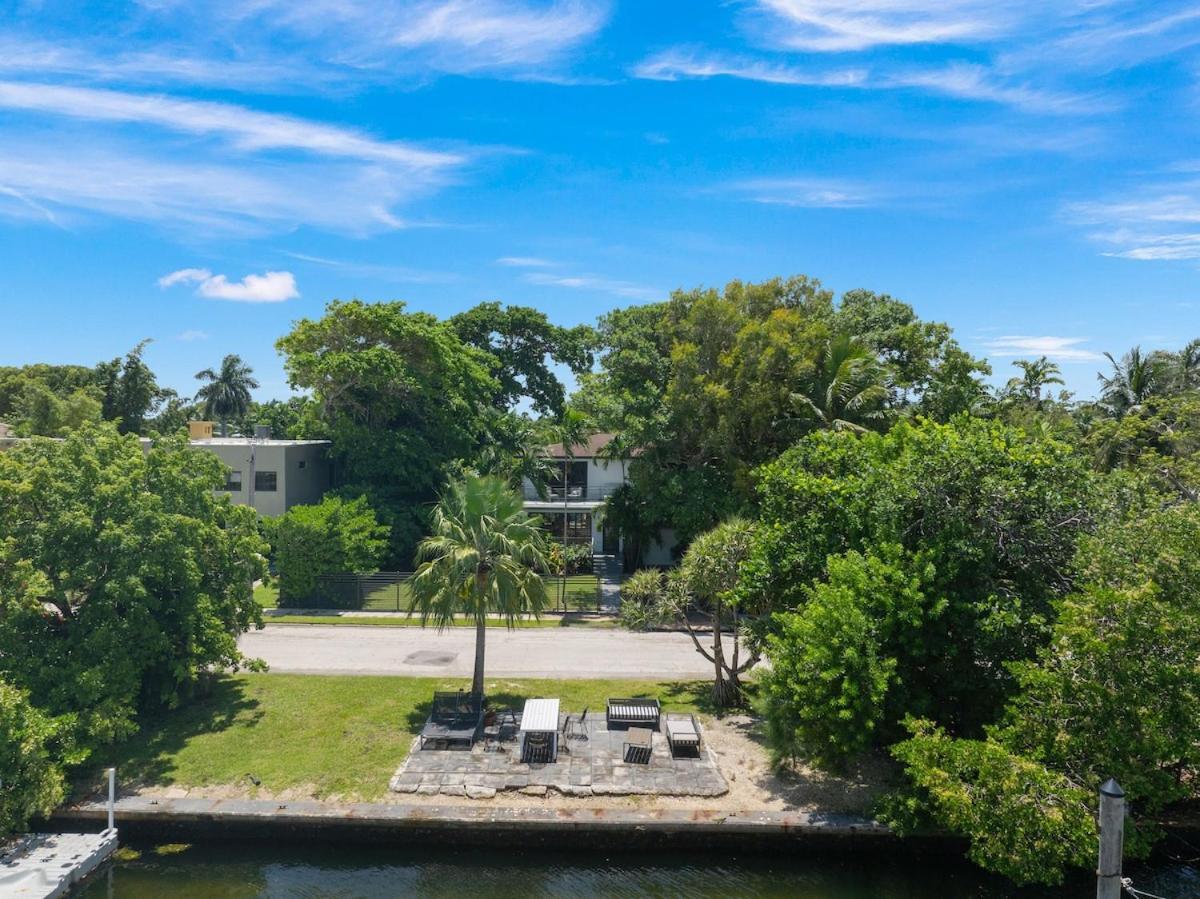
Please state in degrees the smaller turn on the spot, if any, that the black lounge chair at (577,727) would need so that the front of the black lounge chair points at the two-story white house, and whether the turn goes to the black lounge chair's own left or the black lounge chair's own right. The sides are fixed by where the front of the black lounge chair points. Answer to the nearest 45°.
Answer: approximately 90° to the black lounge chair's own right

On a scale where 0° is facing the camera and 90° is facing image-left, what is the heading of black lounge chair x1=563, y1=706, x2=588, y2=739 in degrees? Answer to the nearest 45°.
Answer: approximately 90°

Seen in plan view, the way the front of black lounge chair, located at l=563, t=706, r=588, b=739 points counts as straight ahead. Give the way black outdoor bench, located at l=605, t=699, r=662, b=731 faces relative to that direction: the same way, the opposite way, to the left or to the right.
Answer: to the left

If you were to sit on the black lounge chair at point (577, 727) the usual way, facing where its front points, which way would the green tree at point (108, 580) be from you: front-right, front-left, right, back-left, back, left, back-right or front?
front

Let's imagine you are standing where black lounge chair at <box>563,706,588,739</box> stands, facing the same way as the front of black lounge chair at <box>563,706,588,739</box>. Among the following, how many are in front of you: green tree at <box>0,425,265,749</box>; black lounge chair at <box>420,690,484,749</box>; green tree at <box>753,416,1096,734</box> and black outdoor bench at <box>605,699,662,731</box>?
2

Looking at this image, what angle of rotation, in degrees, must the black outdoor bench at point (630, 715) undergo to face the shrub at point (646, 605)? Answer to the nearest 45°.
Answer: approximately 180°

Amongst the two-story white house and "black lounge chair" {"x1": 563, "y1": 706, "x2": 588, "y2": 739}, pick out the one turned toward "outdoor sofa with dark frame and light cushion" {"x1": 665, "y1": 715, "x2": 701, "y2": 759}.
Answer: the two-story white house

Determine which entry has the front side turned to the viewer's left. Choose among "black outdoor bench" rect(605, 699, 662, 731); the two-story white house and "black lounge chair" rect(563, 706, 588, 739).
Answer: "black lounge chair" rect(563, 706, 588, 739)

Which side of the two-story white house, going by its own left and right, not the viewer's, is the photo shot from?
front

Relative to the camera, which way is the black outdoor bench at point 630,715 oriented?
toward the camera

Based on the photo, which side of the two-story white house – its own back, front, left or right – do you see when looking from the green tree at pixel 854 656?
front

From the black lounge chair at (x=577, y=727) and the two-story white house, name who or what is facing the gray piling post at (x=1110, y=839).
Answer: the two-story white house

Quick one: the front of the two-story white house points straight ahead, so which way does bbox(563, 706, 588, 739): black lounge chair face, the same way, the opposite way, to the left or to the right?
to the right

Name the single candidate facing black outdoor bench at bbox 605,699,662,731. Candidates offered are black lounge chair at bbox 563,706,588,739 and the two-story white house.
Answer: the two-story white house
